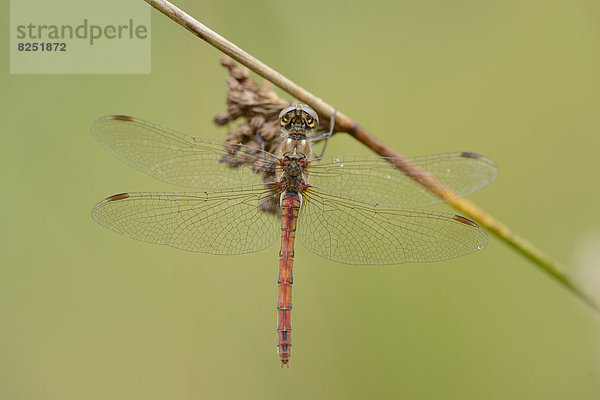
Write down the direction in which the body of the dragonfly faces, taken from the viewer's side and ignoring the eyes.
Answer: away from the camera
